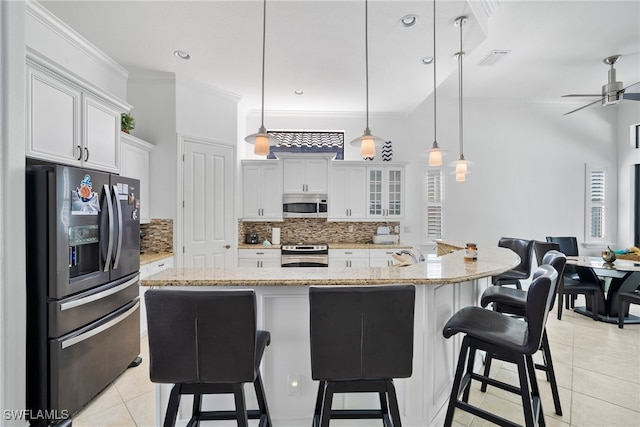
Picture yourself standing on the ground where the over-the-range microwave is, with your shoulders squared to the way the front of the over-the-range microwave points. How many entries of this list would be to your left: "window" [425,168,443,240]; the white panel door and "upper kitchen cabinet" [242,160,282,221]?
1

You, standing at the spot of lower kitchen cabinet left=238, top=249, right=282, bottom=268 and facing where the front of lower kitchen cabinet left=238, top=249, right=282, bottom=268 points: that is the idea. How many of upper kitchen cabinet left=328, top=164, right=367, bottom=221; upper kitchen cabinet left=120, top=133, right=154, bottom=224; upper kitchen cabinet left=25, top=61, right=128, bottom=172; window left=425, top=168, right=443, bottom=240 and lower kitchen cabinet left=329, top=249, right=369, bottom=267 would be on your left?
3

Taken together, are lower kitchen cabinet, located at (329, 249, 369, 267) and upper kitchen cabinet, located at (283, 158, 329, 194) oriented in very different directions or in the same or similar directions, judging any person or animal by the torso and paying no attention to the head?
same or similar directions

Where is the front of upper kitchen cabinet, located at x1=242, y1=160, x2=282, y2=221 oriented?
toward the camera

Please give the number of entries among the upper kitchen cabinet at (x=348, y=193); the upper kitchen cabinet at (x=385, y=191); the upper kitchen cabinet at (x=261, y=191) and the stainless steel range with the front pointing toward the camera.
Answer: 4

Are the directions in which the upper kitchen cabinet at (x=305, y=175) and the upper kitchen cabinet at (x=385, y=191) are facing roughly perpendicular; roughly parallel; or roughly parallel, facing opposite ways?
roughly parallel

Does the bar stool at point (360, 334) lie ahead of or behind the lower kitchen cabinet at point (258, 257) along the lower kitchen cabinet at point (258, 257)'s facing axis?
ahead

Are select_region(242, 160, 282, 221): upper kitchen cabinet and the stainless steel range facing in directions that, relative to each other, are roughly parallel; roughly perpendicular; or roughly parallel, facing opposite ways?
roughly parallel

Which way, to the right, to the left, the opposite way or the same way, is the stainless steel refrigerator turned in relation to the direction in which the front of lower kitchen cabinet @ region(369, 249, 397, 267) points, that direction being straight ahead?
to the left

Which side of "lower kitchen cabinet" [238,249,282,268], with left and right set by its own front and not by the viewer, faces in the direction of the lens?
front

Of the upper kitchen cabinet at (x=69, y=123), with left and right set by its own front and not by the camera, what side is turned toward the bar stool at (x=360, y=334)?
front

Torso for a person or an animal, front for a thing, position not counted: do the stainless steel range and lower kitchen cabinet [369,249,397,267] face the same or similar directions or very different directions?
same or similar directions

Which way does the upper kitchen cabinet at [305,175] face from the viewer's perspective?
toward the camera

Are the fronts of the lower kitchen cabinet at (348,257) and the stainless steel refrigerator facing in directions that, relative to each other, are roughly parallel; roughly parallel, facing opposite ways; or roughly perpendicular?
roughly perpendicular

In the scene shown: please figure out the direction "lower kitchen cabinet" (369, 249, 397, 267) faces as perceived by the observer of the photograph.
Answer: facing the viewer

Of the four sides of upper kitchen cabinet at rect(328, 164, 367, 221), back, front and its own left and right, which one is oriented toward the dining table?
left

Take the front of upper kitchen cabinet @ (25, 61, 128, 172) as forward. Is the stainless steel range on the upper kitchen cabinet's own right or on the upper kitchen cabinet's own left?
on the upper kitchen cabinet's own left

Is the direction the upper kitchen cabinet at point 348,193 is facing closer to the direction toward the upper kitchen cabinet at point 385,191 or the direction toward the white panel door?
the white panel door

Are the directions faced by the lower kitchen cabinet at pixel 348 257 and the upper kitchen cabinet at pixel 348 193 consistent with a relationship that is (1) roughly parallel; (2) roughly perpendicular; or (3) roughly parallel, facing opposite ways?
roughly parallel

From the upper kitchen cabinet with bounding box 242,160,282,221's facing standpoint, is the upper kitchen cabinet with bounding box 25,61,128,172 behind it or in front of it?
in front
